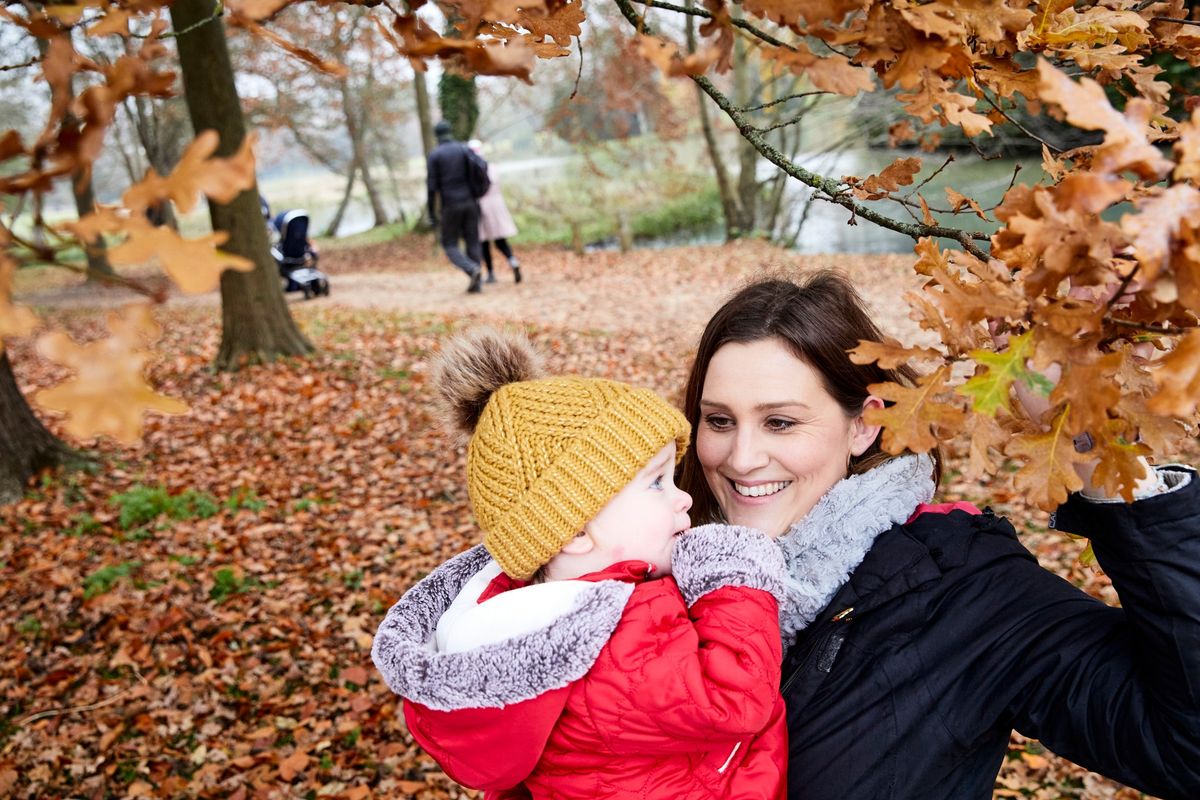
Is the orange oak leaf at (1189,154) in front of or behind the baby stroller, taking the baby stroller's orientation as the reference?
in front

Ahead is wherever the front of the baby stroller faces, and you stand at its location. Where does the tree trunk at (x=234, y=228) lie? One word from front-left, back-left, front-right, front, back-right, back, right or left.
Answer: front-right

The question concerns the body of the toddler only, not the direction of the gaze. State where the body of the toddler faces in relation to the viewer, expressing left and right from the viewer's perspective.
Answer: facing to the right of the viewer

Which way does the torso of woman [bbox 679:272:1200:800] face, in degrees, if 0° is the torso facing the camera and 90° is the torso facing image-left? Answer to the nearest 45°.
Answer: approximately 45°

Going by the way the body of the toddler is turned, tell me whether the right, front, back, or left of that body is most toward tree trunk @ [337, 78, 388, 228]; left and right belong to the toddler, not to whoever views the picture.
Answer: left

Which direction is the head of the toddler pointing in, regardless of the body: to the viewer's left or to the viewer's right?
to the viewer's right

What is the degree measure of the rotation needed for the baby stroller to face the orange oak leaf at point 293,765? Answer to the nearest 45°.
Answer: approximately 45° to its right

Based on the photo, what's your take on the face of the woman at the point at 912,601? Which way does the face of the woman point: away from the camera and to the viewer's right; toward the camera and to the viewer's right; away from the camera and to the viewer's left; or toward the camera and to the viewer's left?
toward the camera and to the viewer's left

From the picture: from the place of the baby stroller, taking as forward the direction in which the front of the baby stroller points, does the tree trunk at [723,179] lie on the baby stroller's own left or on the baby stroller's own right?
on the baby stroller's own left

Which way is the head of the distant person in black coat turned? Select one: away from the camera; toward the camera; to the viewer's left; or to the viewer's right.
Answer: away from the camera

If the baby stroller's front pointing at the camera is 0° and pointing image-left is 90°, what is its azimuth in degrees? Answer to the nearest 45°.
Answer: approximately 315°

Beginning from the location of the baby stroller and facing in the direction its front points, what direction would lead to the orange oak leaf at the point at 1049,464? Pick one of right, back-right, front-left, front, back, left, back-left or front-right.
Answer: front-right
